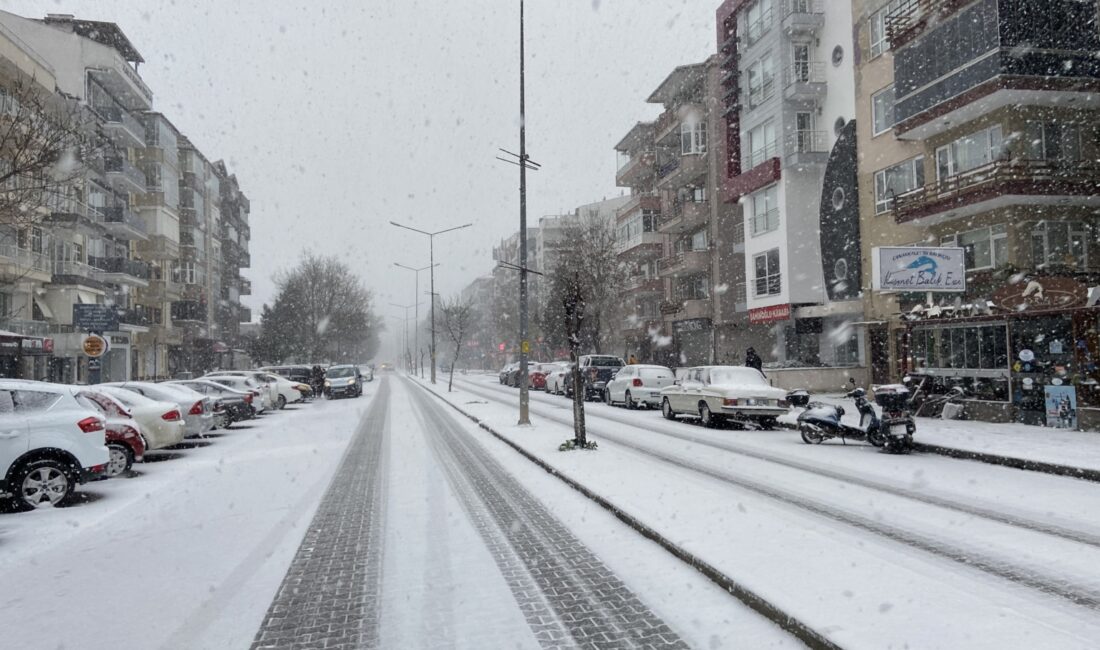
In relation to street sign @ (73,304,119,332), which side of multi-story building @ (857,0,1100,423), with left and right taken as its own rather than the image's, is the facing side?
front

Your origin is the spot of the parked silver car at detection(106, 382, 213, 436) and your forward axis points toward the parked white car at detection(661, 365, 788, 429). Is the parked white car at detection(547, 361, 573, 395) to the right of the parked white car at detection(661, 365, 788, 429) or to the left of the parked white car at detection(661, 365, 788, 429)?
left

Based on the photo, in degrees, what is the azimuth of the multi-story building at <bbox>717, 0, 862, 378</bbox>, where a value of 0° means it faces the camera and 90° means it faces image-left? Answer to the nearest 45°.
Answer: approximately 45°

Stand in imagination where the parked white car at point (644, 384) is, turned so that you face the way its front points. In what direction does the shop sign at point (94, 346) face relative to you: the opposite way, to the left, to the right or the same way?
the opposite way

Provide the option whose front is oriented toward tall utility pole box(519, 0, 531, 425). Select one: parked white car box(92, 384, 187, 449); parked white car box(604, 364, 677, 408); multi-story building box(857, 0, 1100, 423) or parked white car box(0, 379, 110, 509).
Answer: the multi-story building

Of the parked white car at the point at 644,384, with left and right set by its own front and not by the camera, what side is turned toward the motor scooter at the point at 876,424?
back

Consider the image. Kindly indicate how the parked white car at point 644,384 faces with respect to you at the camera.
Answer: facing away from the viewer and to the left of the viewer

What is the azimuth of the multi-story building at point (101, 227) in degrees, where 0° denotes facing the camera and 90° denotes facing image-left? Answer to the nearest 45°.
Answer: approximately 315°

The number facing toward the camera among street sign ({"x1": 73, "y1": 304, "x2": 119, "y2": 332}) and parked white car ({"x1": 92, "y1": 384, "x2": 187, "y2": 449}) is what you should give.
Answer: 1

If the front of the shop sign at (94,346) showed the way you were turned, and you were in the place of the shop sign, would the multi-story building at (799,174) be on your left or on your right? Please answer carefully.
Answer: on your left
